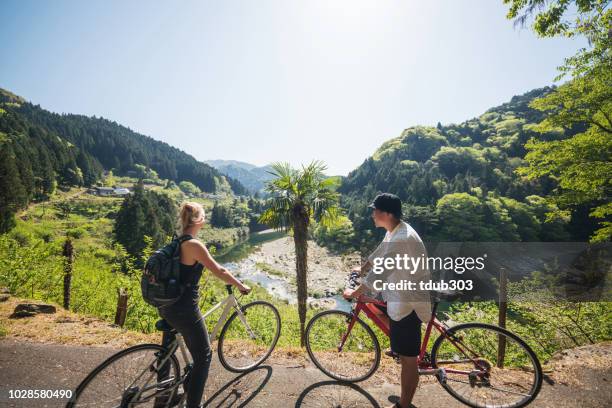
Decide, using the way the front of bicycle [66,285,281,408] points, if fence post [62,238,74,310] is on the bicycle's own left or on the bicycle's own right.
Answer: on the bicycle's own left

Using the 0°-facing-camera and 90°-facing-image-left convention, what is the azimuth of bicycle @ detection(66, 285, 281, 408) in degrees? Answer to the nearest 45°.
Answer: approximately 225°

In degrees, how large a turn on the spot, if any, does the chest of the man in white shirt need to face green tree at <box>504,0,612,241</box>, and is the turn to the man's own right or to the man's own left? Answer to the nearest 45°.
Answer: approximately 135° to the man's own right

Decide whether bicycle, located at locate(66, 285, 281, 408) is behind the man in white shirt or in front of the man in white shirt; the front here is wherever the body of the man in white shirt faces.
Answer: in front

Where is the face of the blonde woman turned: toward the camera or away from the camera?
away from the camera

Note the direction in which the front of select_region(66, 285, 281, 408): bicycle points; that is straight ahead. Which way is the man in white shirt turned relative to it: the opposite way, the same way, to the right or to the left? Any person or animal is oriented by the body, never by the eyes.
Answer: to the left

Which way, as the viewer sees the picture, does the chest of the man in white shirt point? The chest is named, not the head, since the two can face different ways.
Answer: to the viewer's left

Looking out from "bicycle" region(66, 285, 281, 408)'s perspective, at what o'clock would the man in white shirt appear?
The man in white shirt is roughly at 2 o'clock from the bicycle.

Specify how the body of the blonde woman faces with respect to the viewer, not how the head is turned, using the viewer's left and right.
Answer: facing away from the viewer and to the right of the viewer

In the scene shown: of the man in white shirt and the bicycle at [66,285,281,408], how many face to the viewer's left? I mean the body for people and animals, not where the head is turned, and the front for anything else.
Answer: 1

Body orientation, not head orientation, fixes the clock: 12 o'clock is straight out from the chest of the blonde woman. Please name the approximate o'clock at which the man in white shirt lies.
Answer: The man in white shirt is roughly at 2 o'clock from the blonde woman.
